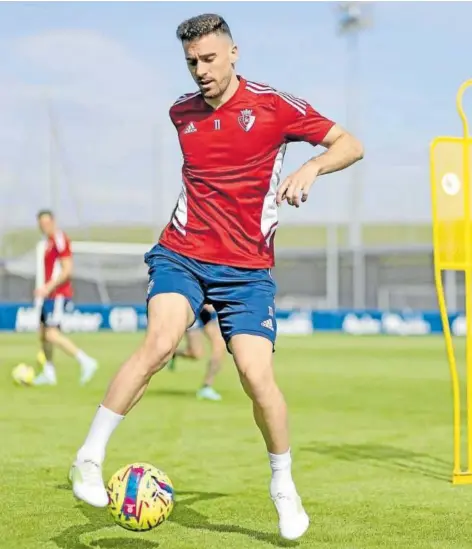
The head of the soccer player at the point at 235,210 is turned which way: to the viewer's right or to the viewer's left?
to the viewer's left

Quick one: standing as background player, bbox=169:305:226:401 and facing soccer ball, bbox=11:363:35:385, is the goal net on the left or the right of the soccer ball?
right

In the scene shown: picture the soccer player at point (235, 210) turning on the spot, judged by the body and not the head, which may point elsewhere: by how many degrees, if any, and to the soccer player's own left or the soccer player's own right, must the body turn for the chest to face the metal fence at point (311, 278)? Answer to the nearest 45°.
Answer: approximately 180°

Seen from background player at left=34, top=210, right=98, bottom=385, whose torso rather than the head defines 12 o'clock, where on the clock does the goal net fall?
The goal net is roughly at 3 o'clock from the background player.

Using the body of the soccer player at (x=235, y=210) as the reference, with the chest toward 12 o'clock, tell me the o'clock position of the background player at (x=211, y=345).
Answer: The background player is roughly at 6 o'clock from the soccer player.

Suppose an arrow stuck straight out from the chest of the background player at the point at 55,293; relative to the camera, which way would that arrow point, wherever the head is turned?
to the viewer's left
